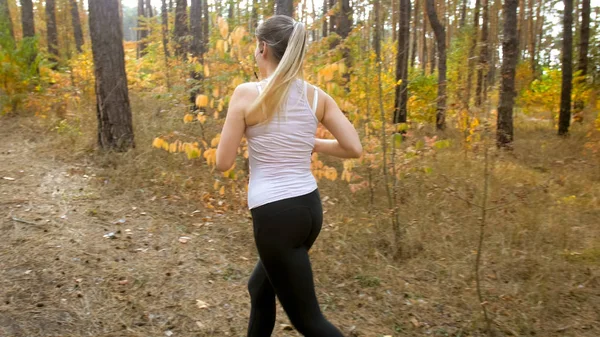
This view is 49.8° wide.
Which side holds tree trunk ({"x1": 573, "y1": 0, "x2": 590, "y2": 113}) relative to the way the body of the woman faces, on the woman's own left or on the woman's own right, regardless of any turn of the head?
on the woman's own right

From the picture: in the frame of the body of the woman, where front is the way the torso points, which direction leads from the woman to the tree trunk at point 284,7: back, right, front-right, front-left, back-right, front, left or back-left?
front-right

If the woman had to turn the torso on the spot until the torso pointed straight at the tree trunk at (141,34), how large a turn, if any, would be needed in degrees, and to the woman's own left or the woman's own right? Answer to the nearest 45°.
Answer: approximately 45° to the woman's own right

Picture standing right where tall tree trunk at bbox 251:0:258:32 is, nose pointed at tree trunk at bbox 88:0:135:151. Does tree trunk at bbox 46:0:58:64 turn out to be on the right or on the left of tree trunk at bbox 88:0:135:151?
right

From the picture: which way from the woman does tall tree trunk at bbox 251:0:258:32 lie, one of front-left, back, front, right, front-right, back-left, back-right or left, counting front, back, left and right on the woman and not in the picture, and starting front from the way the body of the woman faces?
front-right

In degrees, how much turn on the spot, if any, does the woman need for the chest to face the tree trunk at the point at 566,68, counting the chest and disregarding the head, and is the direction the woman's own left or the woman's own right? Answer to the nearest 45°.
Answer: approximately 90° to the woman's own right

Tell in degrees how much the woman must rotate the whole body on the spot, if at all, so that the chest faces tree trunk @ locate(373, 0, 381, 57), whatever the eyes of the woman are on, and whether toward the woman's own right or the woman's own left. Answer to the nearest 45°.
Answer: approximately 45° to the woman's own right

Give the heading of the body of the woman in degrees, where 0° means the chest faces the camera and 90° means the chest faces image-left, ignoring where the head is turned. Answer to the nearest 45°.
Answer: approximately 135°

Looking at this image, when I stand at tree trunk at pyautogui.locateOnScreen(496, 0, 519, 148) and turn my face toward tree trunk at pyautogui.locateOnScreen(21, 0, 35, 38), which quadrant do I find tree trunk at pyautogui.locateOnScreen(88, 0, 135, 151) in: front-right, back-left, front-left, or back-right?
front-left

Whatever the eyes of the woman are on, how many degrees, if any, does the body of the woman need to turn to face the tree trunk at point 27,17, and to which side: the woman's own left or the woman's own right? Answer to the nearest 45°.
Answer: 0° — they already face it

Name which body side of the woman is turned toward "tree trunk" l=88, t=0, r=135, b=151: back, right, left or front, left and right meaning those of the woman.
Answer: front
